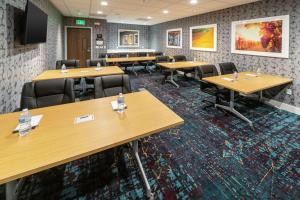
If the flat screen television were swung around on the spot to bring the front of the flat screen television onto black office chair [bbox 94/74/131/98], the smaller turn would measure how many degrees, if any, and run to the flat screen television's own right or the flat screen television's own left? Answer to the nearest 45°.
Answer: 0° — it already faces it

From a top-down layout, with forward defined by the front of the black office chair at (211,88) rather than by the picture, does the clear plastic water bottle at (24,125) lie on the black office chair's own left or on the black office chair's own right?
on the black office chair's own right

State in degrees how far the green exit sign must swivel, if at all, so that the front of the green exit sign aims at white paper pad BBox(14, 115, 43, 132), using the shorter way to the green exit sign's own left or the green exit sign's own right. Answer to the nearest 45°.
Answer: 0° — it already faces it

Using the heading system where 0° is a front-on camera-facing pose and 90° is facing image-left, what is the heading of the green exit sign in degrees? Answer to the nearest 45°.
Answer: approximately 0°

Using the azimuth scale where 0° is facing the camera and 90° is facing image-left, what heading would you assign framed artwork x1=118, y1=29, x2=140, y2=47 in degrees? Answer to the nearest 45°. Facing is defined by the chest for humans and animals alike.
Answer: approximately 0°

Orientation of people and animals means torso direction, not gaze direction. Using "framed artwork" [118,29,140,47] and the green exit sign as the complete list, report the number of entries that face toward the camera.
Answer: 2
